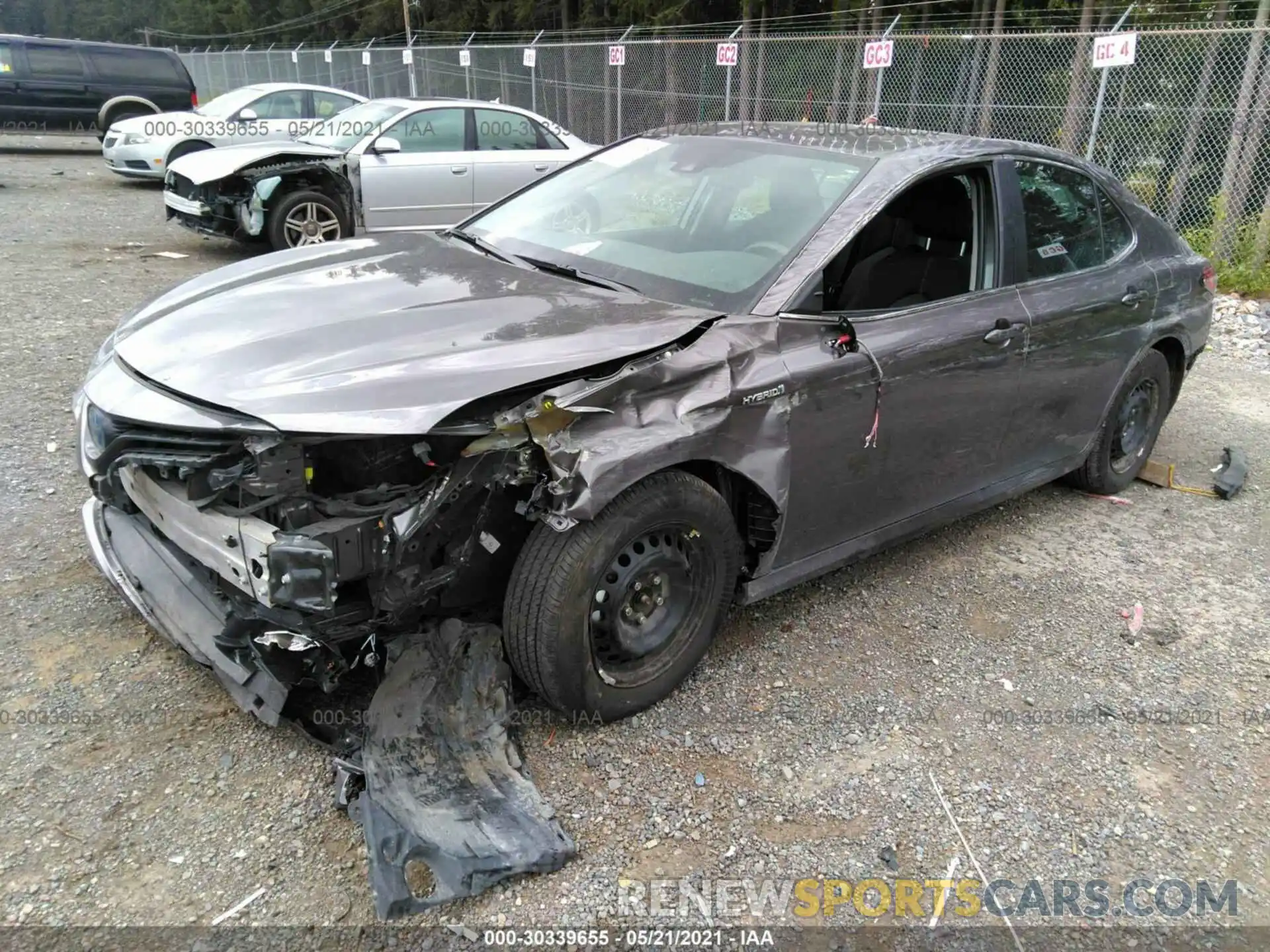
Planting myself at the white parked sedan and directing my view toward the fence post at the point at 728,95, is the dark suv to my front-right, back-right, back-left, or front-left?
back-left

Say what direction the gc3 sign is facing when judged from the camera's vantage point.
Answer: facing the viewer

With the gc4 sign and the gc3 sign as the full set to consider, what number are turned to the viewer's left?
0

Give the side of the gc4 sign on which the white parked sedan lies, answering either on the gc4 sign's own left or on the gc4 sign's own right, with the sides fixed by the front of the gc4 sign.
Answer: on the gc4 sign's own right

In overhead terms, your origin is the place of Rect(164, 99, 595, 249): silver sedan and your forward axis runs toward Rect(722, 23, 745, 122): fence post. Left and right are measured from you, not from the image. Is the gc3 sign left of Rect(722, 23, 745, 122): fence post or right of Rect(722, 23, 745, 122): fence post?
right

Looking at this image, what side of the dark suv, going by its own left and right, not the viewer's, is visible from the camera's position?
left

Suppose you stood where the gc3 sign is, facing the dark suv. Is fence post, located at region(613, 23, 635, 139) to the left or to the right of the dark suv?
right

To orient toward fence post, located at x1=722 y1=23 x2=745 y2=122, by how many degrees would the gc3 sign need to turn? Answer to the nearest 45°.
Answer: approximately 135° to its right

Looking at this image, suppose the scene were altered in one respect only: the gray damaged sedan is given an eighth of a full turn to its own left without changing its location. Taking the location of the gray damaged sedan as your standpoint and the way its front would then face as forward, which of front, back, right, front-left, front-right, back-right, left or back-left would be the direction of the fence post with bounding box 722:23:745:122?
back

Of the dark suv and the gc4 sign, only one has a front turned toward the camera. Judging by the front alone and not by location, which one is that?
the gc4 sign

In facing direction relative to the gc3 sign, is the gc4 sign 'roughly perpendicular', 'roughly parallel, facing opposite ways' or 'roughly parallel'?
roughly parallel

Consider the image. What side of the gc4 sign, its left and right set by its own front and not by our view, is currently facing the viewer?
front

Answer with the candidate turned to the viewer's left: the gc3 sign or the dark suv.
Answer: the dark suv

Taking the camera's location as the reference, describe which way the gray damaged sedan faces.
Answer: facing the viewer and to the left of the viewer
